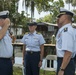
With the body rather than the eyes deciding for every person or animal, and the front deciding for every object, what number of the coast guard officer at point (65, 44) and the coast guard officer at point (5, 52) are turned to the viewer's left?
1

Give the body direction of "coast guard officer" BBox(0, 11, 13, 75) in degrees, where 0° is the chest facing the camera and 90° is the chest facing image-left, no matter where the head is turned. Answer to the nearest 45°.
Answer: approximately 270°

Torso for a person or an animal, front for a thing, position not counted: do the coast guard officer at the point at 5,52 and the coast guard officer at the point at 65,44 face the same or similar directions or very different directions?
very different directions

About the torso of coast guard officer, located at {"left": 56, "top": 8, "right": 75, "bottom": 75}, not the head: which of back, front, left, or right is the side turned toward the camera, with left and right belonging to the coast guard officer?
left

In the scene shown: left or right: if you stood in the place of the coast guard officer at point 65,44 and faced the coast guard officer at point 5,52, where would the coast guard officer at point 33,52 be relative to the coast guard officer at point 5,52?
right

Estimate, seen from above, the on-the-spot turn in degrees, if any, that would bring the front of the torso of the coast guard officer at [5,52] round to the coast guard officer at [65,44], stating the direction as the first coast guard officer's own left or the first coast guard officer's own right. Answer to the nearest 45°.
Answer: approximately 45° to the first coast guard officer's own right

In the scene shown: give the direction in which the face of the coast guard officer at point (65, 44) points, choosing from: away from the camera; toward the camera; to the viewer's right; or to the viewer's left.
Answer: to the viewer's left
